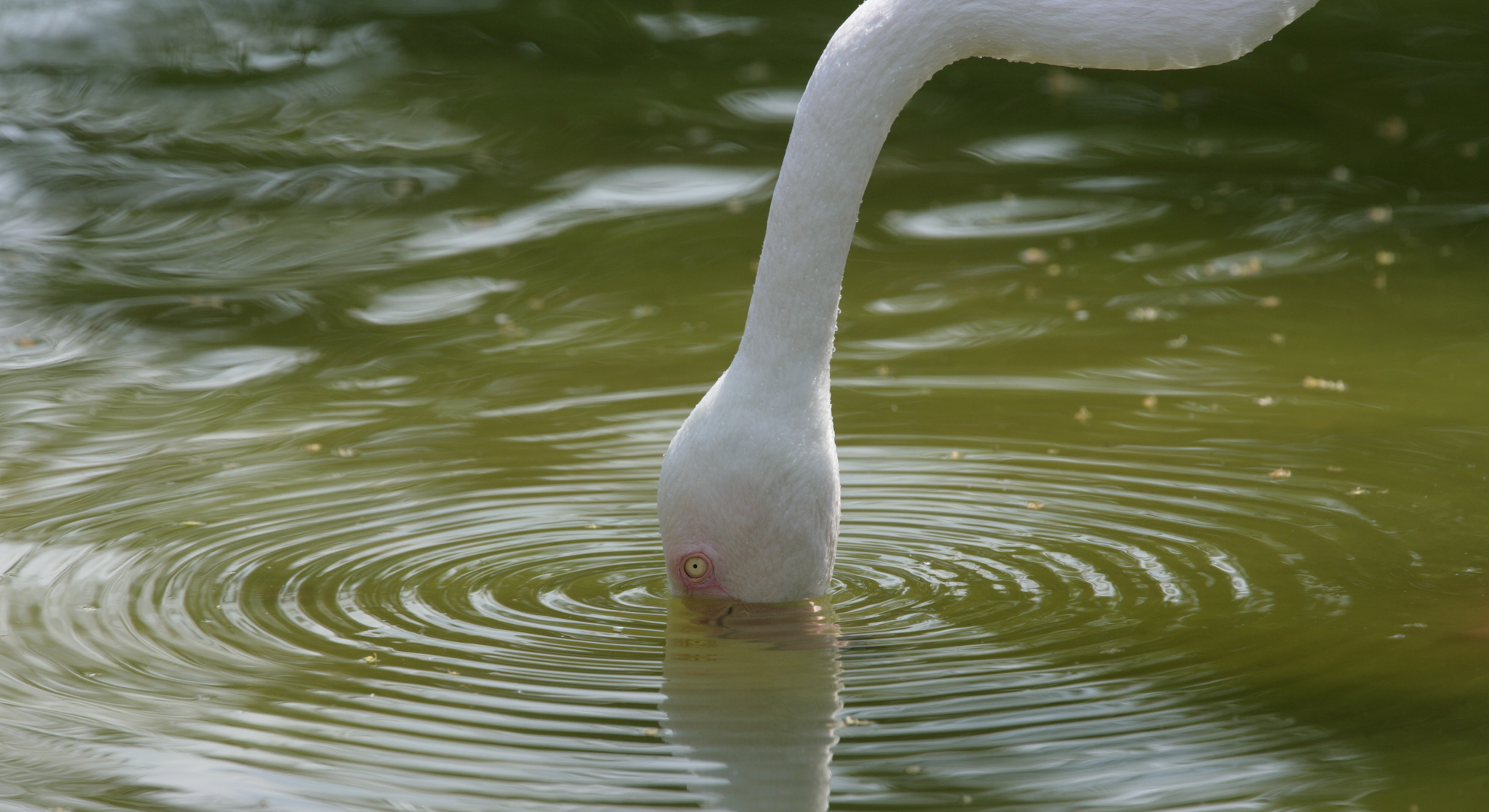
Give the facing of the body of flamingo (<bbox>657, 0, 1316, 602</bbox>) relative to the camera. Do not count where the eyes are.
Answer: to the viewer's left

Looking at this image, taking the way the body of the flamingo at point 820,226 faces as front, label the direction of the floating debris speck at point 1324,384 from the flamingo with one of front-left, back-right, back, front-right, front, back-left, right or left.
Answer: back-right
